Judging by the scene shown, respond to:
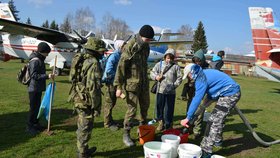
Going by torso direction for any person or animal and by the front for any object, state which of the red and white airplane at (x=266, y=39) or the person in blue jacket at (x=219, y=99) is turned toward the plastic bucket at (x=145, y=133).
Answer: the person in blue jacket

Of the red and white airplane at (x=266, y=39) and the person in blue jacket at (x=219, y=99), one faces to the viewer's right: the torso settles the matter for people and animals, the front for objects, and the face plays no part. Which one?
the red and white airplane

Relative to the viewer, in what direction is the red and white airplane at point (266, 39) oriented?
to the viewer's right

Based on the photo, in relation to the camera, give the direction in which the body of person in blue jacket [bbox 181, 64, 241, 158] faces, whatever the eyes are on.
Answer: to the viewer's left

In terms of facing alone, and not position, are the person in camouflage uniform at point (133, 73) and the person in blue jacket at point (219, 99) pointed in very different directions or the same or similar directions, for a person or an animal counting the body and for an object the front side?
very different directions

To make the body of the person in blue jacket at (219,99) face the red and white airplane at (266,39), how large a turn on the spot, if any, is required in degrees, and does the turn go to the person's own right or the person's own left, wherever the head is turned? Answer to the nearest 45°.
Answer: approximately 90° to the person's own right

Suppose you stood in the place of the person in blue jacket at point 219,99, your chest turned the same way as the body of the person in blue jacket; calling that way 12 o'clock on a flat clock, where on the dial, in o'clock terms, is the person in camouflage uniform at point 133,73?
The person in camouflage uniform is roughly at 12 o'clock from the person in blue jacket.
